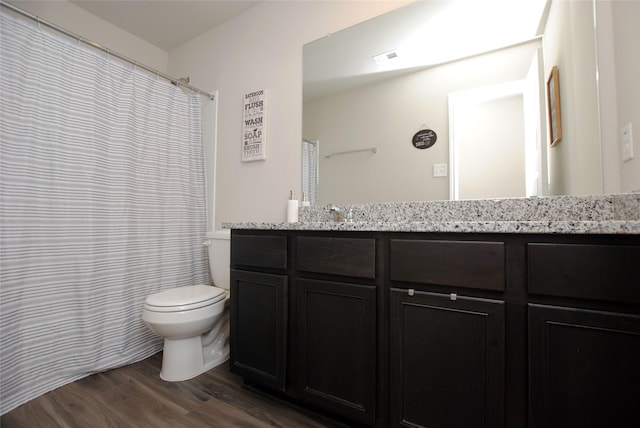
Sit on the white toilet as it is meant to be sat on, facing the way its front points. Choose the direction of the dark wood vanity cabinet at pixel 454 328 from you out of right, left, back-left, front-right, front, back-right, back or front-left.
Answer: left

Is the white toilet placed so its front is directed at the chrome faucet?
no

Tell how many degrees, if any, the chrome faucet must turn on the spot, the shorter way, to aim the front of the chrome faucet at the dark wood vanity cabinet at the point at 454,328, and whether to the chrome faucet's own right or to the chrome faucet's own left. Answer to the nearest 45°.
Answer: approximately 90° to the chrome faucet's own left

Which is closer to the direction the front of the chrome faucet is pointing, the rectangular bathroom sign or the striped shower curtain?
the striped shower curtain

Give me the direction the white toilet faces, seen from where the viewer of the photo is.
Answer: facing the viewer and to the left of the viewer

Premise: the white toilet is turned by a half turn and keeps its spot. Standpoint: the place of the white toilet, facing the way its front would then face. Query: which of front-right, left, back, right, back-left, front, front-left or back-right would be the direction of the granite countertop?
right

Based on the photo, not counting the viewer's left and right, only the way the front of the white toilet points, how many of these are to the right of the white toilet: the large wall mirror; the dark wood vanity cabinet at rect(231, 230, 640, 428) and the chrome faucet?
0

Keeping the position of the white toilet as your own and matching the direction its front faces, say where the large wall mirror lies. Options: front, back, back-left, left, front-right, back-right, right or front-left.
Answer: left

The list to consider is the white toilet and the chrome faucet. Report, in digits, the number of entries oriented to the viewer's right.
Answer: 0

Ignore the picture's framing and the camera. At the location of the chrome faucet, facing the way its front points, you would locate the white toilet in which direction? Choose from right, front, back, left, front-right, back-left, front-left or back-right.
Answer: front-right

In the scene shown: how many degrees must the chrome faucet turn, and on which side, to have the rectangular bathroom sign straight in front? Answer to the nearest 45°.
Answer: approximately 90° to its right
